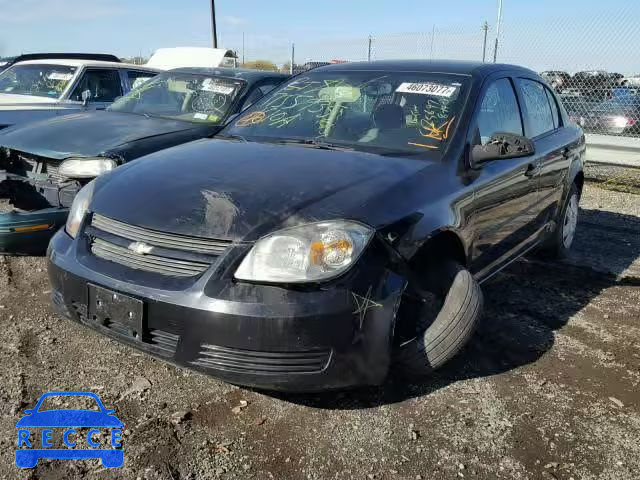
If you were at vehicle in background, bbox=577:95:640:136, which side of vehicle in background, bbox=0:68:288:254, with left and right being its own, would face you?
back

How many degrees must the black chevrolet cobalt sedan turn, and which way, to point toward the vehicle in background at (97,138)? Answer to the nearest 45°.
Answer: approximately 90° to its right

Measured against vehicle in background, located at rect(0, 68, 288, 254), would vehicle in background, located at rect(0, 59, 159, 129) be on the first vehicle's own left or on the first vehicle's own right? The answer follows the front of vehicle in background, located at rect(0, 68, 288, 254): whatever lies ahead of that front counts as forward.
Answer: on the first vehicle's own right

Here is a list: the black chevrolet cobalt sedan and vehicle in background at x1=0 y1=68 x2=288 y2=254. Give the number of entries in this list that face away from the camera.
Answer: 0

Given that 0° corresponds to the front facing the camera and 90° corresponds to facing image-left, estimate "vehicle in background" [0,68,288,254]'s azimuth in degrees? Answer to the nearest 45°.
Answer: approximately 45°

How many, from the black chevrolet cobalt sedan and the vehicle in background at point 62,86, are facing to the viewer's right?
0

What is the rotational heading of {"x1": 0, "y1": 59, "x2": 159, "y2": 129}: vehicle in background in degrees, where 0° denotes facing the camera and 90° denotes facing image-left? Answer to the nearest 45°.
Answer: approximately 45°

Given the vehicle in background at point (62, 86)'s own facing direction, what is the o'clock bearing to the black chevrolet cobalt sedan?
The black chevrolet cobalt sedan is roughly at 10 o'clock from the vehicle in background.

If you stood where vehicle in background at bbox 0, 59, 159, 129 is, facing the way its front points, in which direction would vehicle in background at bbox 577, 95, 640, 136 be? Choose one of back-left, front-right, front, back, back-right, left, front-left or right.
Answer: back-left

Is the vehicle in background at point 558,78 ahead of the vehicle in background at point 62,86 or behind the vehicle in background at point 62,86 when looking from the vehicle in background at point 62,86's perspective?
behind

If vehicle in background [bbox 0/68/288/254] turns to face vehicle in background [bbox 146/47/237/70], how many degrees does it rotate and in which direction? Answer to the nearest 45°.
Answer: approximately 135° to its right
